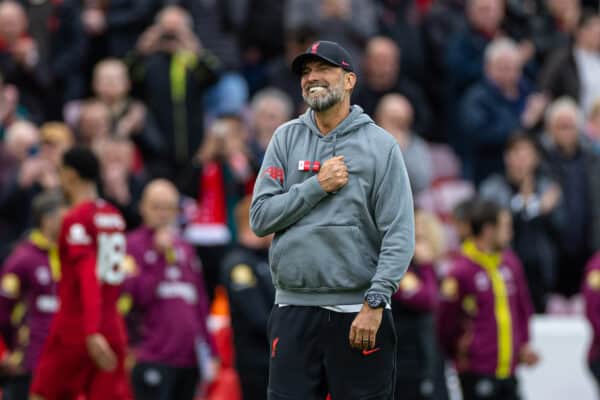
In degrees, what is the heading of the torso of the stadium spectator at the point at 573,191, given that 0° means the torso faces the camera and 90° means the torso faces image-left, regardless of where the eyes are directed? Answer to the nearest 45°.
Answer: approximately 45°

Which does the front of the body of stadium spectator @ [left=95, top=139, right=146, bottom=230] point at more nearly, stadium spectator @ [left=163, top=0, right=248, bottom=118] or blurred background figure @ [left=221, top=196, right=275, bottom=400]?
the blurred background figure

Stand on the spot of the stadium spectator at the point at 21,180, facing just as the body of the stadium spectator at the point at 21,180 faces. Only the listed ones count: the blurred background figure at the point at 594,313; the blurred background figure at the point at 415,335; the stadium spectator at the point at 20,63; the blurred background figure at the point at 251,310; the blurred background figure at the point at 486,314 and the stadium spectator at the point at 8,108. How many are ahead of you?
4

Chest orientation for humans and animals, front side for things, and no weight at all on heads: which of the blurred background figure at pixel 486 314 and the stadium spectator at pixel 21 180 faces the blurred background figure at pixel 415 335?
the stadium spectator

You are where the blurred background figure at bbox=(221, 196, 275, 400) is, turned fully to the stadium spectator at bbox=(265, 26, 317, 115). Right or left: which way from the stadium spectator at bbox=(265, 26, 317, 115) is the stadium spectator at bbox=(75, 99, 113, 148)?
left

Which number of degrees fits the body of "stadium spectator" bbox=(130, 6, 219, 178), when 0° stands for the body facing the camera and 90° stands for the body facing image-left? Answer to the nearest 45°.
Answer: approximately 0°
